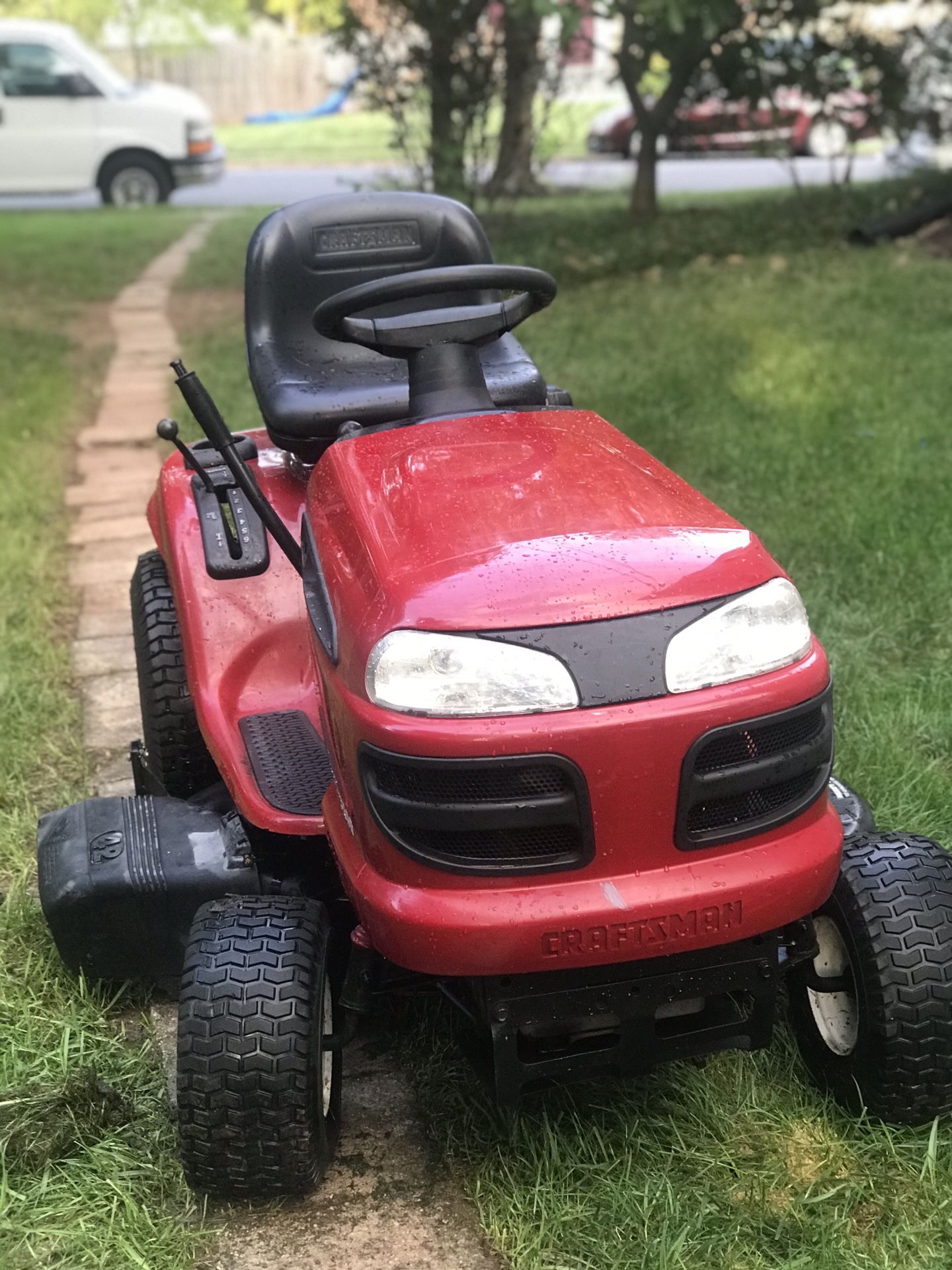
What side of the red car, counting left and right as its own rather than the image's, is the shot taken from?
left

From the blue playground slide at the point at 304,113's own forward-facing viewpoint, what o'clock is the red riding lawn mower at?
The red riding lawn mower is roughly at 9 o'clock from the blue playground slide.

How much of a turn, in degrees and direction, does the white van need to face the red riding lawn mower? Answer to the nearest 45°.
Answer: approximately 90° to its right

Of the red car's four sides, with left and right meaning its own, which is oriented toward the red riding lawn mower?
left

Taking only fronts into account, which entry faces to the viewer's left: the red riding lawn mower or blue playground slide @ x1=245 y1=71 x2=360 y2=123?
the blue playground slide

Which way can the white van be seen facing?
to the viewer's right

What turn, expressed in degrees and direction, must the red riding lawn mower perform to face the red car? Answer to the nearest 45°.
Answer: approximately 135° to its left

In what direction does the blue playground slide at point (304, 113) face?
to the viewer's left

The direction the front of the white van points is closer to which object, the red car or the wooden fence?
the red car

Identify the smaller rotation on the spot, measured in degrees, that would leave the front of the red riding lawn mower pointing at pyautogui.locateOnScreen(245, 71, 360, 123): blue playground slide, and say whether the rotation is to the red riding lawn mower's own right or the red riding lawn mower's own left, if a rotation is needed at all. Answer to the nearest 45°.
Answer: approximately 135° to the red riding lawn mower's own left

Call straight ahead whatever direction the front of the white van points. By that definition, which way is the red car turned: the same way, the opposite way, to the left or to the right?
the opposite way
